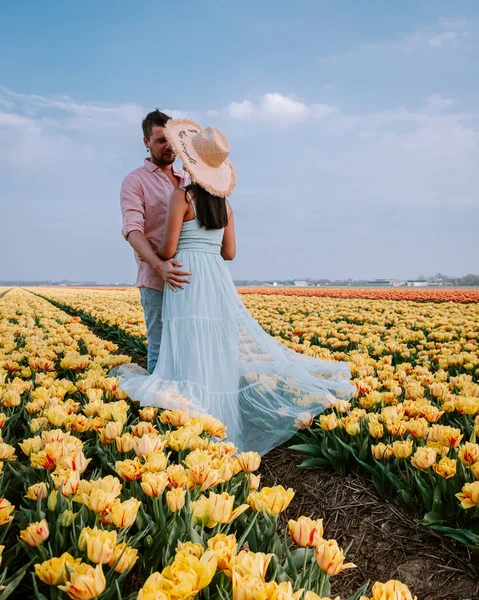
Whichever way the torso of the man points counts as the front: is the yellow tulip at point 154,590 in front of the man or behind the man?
in front

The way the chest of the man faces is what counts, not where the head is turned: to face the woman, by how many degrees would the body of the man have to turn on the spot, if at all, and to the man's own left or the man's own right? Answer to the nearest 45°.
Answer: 0° — they already face them

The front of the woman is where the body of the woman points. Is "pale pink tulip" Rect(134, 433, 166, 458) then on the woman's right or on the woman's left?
on the woman's left

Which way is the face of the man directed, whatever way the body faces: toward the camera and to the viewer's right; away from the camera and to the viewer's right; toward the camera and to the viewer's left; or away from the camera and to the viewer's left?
toward the camera and to the viewer's right

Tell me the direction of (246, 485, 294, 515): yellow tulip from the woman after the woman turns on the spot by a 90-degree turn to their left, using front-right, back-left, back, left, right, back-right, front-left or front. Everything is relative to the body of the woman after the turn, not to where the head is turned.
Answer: front-left

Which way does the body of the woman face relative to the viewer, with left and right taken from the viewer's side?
facing away from the viewer and to the left of the viewer

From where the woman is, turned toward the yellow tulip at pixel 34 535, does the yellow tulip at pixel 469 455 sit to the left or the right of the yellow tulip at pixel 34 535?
left

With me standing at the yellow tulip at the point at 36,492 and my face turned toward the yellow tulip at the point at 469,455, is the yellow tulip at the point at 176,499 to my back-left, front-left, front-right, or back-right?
front-right

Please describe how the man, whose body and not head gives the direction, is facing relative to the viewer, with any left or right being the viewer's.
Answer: facing the viewer and to the right of the viewer

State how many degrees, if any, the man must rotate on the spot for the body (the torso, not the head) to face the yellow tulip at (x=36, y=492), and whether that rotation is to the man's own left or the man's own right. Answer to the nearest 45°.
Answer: approximately 45° to the man's own right

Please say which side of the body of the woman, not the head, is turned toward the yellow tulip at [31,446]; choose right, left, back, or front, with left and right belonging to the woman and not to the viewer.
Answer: left

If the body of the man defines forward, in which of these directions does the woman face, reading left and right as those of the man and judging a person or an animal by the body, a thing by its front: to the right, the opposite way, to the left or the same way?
the opposite way

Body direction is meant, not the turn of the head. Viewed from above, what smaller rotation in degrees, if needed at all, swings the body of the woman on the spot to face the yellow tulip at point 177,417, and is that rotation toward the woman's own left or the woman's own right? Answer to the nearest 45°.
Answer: approximately 135° to the woman's own left

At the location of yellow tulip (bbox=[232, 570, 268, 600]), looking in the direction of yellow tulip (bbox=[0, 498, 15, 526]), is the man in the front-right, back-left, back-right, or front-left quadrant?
front-right

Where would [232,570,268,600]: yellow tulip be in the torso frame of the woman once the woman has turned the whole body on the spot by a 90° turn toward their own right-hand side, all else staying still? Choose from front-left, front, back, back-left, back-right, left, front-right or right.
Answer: back-right

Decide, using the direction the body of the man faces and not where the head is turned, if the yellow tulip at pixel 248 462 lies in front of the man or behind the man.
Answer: in front
